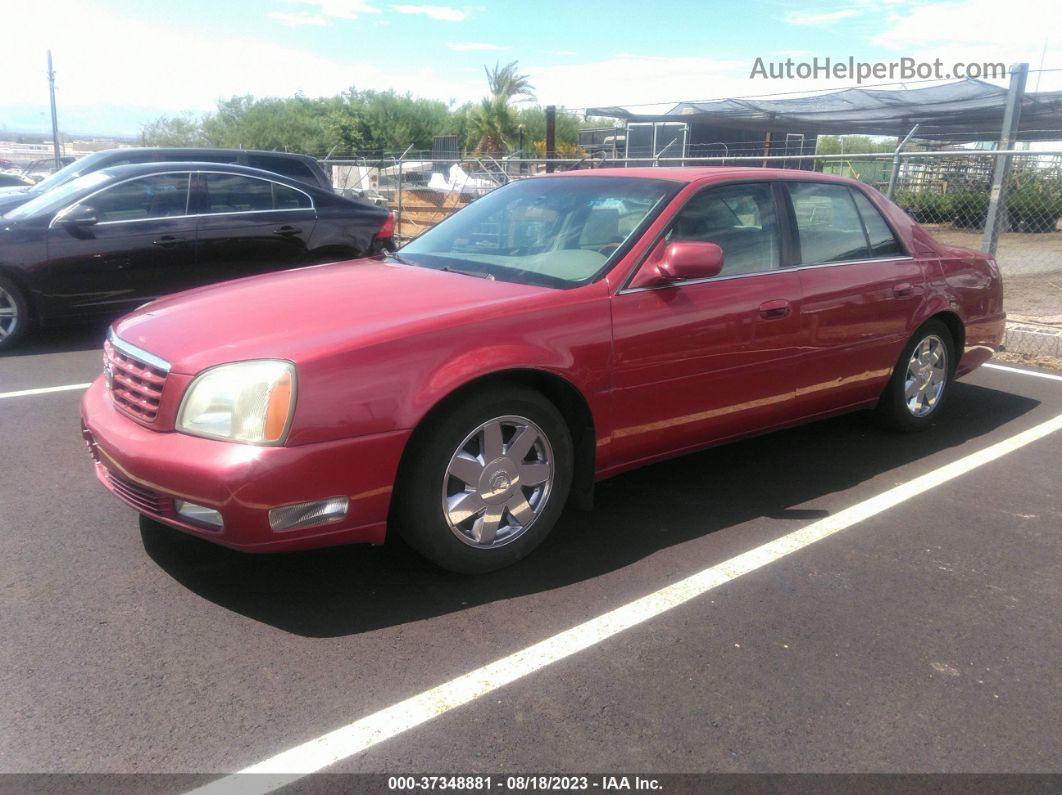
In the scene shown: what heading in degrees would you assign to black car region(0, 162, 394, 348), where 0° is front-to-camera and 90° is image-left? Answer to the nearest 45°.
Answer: approximately 90°

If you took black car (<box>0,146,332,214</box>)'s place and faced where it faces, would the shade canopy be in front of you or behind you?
behind

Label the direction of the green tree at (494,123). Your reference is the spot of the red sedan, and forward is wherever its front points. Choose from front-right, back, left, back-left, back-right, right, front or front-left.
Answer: back-right

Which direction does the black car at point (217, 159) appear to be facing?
to the viewer's left

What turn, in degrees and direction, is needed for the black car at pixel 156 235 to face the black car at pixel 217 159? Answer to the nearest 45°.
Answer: approximately 90° to its right

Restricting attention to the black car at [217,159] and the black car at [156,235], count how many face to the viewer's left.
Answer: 2

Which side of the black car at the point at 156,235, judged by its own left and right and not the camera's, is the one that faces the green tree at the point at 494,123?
right

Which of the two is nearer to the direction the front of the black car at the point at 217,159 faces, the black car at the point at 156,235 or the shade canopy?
the black car

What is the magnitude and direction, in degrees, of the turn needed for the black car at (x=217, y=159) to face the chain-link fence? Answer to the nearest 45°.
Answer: approximately 180°

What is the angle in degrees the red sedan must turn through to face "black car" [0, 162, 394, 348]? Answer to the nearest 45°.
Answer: approximately 90° to its right

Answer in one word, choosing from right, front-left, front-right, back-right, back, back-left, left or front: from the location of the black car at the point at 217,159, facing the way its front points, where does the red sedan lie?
left
